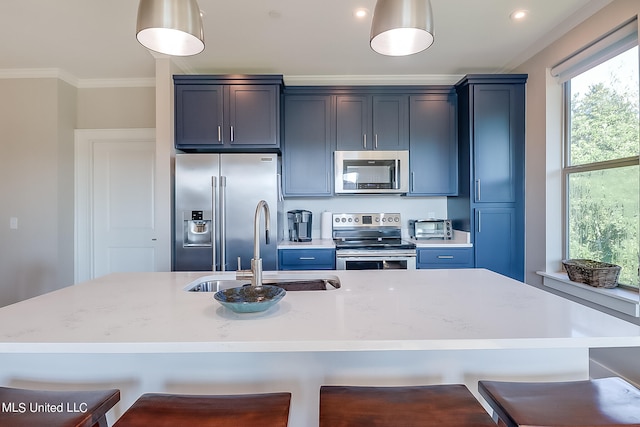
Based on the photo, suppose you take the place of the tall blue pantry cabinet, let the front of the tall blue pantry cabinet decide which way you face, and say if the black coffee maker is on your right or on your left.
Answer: on your right

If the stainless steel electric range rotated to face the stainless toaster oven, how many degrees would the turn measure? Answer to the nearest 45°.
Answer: approximately 135° to its left

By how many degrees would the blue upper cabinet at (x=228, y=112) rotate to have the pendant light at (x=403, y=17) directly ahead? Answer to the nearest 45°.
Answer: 0° — it already faces it

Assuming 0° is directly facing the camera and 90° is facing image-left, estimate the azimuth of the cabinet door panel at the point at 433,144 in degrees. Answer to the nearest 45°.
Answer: approximately 0°

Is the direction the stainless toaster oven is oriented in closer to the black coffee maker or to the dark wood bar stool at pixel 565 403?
the dark wood bar stool
